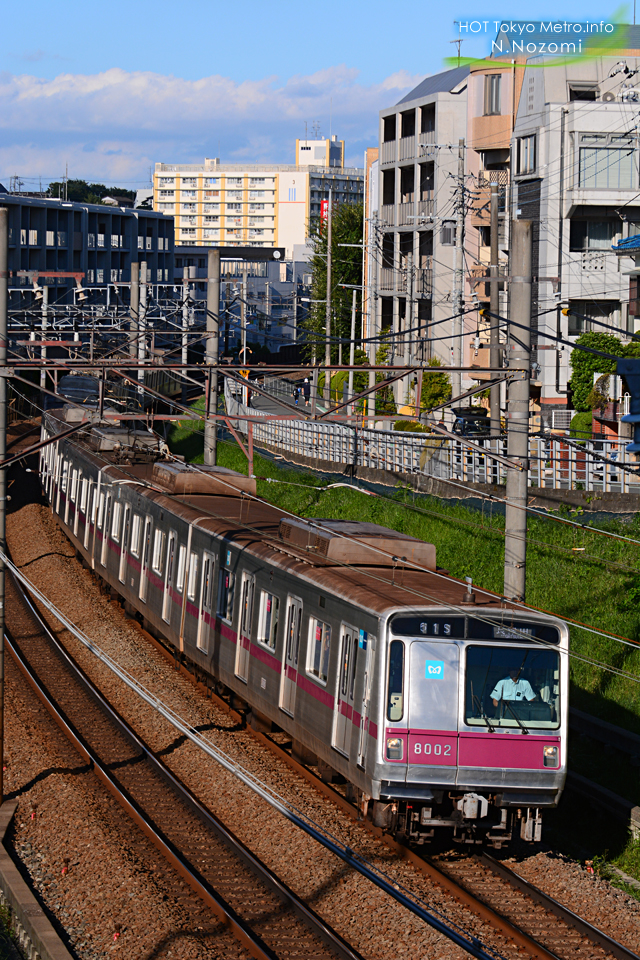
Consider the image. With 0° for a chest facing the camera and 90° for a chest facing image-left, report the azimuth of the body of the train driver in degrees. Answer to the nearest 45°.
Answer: approximately 0°

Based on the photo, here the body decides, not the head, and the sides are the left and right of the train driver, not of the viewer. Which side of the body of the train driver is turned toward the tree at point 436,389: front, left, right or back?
back

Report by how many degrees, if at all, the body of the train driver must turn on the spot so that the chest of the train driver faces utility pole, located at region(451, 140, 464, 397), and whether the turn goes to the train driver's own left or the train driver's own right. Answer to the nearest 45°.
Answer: approximately 180°

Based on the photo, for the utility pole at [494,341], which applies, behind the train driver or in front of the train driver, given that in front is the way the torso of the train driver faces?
behind

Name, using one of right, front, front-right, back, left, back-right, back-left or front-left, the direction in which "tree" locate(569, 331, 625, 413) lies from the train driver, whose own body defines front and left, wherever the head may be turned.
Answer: back

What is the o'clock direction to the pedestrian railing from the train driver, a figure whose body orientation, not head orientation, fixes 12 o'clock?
The pedestrian railing is roughly at 6 o'clock from the train driver.

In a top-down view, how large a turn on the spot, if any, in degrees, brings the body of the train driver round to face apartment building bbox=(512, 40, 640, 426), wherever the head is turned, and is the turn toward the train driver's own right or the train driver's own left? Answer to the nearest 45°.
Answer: approximately 180°

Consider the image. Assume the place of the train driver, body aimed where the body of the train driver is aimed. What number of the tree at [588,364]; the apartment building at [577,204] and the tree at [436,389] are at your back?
3

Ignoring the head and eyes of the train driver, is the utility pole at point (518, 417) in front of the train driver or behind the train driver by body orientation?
behind
